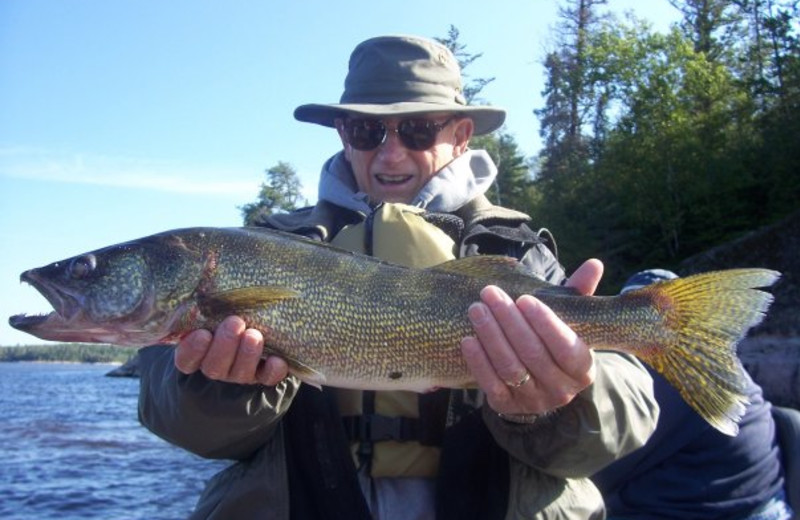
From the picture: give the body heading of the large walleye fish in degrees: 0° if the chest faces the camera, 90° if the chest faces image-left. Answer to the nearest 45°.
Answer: approximately 90°

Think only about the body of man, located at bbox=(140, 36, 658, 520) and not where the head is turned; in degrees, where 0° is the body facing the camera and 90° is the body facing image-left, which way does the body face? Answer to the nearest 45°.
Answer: approximately 0°
